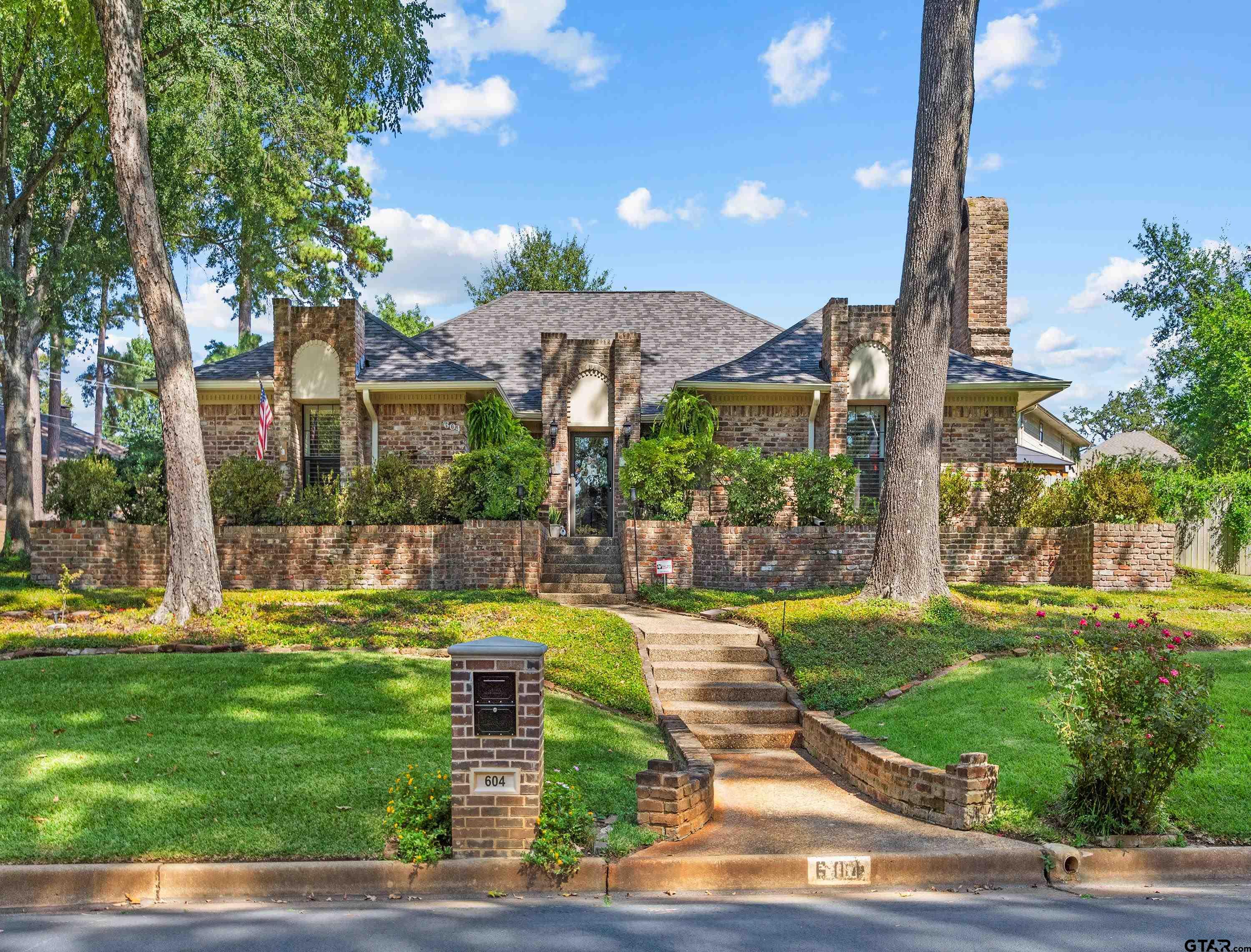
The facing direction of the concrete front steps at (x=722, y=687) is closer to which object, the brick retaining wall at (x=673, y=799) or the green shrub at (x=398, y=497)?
the brick retaining wall

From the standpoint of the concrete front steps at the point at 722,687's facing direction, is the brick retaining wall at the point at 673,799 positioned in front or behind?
in front

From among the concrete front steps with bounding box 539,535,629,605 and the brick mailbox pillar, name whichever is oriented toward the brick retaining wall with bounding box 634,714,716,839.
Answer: the concrete front steps

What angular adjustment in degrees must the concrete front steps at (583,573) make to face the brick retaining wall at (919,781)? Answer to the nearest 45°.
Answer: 0° — it already faces it

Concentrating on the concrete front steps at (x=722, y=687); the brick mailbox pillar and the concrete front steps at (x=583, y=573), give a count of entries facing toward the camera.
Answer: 3

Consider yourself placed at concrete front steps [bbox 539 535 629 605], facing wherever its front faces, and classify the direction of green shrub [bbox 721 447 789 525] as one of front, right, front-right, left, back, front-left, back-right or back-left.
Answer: left

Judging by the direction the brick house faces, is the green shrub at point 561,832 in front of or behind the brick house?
in front

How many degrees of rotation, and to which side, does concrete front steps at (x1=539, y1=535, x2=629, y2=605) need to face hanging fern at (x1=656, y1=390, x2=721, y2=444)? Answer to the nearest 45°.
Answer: approximately 135° to its left

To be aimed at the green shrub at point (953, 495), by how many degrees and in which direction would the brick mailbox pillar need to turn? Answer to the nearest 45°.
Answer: approximately 135° to its left

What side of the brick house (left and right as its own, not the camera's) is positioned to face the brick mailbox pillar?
front

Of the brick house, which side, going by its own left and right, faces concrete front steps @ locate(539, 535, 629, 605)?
front

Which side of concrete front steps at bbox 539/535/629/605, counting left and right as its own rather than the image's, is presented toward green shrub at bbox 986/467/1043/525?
left

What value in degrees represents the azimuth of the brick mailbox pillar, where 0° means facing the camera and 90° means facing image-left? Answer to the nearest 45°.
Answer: approximately 0°
